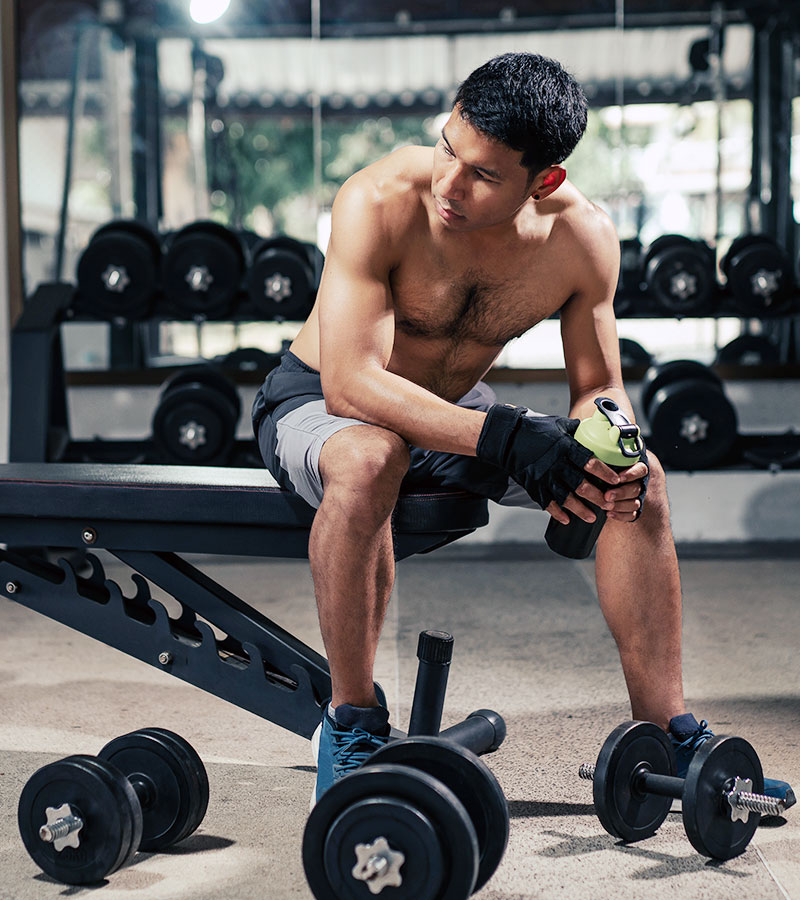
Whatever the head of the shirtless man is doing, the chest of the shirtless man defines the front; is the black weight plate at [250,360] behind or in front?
behind

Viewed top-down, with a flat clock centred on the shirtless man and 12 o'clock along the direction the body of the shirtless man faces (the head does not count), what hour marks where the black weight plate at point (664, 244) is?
The black weight plate is roughly at 8 o'clock from the shirtless man.

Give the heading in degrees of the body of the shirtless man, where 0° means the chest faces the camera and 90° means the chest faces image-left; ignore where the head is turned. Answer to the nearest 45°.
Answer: approximately 315°

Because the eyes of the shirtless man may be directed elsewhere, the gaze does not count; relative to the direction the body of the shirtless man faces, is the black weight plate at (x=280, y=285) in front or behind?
behind

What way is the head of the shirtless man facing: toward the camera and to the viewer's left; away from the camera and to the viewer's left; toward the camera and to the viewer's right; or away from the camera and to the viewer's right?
toward the camera and to the viewer's left
